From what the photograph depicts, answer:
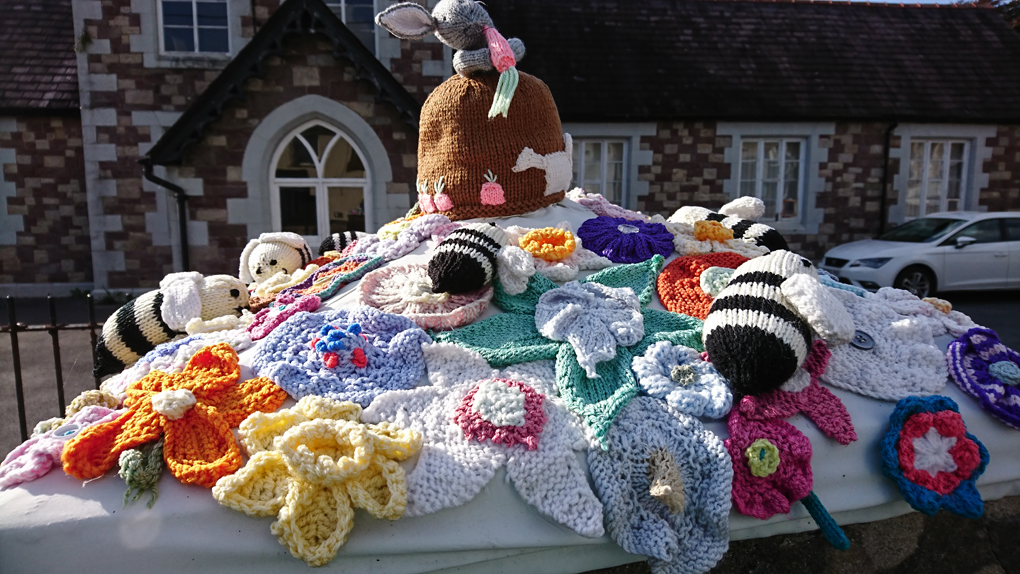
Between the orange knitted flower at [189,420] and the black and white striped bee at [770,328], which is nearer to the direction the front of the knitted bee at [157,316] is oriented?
the black and white striped bee

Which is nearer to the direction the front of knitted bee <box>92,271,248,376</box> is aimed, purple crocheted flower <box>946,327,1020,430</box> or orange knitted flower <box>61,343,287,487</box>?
the purple crocheted flower

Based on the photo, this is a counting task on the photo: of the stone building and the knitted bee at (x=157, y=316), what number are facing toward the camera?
1

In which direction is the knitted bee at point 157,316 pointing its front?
to the viewer's right

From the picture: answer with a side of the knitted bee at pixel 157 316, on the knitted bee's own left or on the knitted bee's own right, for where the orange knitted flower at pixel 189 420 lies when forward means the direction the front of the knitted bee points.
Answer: on the knitted bee's own right

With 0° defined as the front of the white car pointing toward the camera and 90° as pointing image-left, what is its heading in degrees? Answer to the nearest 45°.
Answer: approximately 45°

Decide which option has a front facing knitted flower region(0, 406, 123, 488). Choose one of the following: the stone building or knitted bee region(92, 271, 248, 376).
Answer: the stone building

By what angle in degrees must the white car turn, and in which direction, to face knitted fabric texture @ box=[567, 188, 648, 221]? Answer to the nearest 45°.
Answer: approximately 45° to its left

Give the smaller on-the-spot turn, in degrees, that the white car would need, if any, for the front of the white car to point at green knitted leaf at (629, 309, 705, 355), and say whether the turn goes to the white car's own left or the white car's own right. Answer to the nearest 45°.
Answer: approximately 45° to the white car's own left

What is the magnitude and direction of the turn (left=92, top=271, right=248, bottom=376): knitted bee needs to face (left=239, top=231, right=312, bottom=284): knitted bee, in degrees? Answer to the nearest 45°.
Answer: approximately 45° to its left

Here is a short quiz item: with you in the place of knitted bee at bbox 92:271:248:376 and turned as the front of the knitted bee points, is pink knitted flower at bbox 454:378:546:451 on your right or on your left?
on your right
